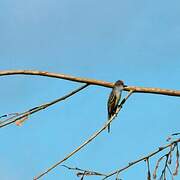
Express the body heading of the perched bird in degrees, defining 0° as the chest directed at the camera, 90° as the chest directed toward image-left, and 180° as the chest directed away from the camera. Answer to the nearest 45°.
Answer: approximately 270°
